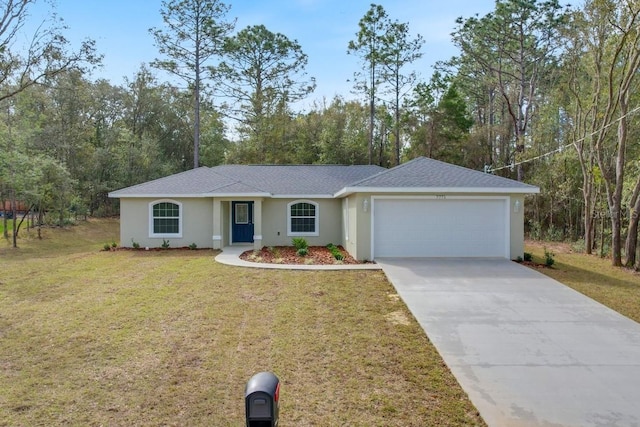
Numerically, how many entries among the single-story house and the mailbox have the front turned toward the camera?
2

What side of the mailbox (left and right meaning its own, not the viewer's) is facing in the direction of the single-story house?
back

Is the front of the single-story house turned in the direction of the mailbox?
yes

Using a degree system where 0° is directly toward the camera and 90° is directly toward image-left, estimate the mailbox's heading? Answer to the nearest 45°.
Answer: approximately 0°

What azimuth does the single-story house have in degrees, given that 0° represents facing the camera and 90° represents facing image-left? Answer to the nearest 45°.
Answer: approximately 0°
